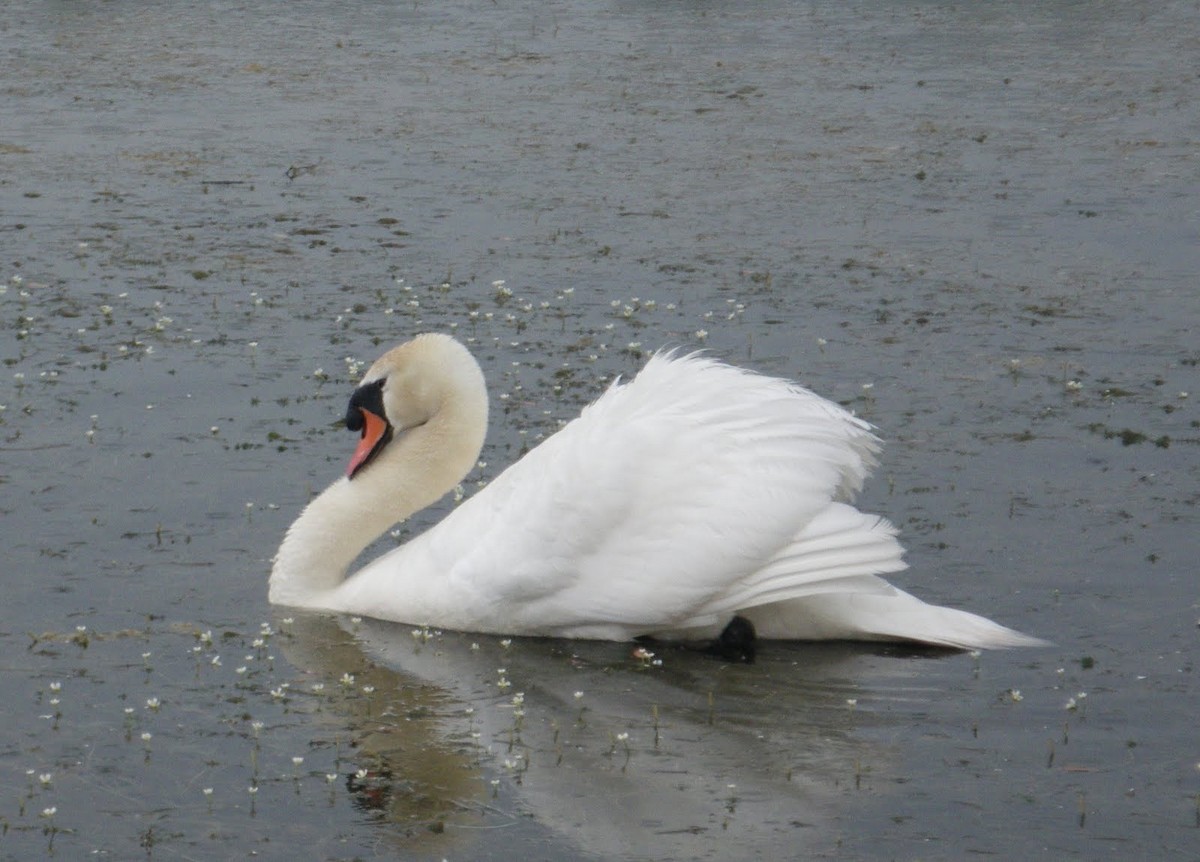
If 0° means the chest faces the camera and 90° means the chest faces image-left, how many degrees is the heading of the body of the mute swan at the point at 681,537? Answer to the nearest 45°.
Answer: approximately 90°
